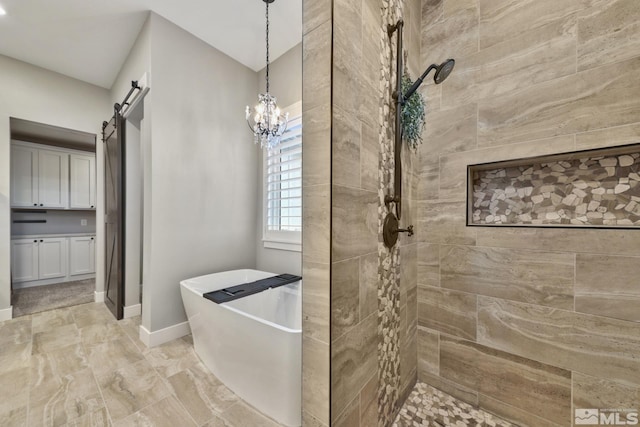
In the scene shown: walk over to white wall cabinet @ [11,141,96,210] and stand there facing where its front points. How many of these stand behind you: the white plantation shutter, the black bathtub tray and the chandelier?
0

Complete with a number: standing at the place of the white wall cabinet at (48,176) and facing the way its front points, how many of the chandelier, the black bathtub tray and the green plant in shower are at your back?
0

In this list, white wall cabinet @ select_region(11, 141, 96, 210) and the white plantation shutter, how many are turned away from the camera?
0

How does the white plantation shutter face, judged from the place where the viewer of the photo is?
facing the viewer and to the left of the viewer

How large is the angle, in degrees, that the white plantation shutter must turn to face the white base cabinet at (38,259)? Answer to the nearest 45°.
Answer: approximately 45° to its right

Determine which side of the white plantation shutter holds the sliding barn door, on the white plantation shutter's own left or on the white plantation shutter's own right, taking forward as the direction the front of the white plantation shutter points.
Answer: on the white plantation shutter's own right

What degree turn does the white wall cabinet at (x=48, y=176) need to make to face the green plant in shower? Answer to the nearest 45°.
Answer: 0° — it already faces it

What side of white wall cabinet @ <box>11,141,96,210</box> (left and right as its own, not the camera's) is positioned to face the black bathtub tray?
front

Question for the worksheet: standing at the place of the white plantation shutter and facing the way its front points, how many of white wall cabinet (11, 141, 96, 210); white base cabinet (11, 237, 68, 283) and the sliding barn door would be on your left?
0

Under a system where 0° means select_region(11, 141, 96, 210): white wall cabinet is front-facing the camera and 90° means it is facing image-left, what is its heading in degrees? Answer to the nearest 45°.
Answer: approximately 315°

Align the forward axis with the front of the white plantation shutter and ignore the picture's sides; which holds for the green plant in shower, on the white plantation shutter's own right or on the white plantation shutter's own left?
on the white plantation shutter's own left
